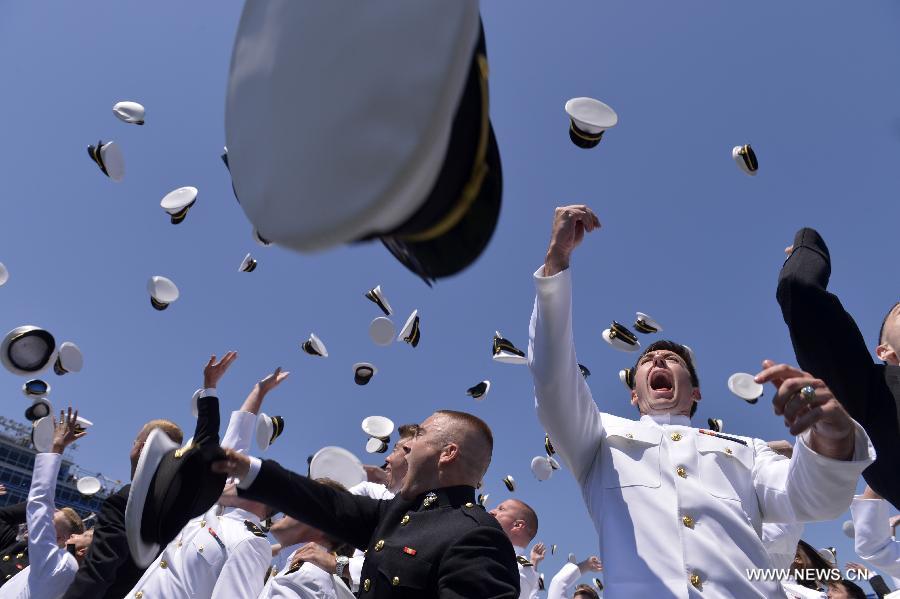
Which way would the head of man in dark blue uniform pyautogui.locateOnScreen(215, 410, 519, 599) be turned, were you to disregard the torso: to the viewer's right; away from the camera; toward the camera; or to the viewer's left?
to the viewer's left

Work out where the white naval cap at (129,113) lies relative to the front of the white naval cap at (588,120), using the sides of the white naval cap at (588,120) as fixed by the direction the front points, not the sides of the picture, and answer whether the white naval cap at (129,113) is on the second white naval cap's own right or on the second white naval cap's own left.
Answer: on the second white naval cap's own right

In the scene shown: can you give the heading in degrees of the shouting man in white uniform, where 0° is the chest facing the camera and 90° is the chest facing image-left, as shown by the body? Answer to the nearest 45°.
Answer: approximately 0°

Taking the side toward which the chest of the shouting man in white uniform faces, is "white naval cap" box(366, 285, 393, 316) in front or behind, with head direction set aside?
behind
